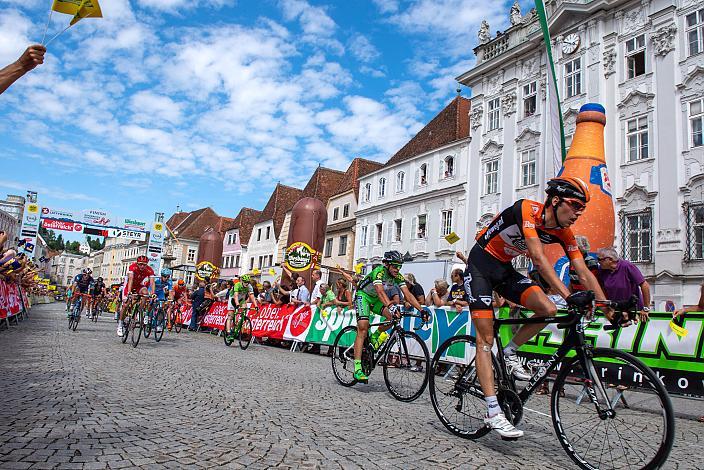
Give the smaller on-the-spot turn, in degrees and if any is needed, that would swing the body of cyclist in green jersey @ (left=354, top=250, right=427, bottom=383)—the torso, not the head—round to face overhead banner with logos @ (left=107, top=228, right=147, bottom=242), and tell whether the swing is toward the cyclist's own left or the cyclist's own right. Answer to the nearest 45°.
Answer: approximately 180°

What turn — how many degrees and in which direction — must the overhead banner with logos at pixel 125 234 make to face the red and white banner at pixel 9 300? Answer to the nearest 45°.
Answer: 0° — it already faces it

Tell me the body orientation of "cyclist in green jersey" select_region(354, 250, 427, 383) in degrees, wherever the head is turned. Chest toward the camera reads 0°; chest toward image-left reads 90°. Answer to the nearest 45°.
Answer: approximately 315°

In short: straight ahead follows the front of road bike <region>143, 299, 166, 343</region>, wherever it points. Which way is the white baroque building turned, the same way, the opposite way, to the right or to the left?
to the right

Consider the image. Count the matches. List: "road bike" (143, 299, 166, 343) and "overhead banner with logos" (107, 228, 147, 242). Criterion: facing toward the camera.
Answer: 2

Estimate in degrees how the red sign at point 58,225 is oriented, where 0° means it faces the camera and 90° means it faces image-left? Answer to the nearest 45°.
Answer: approximately 0°

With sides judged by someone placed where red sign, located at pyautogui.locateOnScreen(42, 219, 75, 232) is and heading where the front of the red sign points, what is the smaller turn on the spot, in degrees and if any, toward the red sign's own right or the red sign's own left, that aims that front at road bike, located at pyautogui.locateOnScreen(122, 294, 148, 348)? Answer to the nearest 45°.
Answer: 0° — it already faces it

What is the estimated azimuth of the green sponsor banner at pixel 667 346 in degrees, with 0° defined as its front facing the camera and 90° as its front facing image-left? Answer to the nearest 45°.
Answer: approximately 45°

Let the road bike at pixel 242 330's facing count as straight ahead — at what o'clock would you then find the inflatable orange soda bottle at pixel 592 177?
The inflatable orange soda bottle is roughly at 11 o'clock from the road bike.

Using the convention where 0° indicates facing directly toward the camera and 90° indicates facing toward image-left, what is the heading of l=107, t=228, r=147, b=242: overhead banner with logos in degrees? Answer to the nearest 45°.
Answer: approximately 0°
